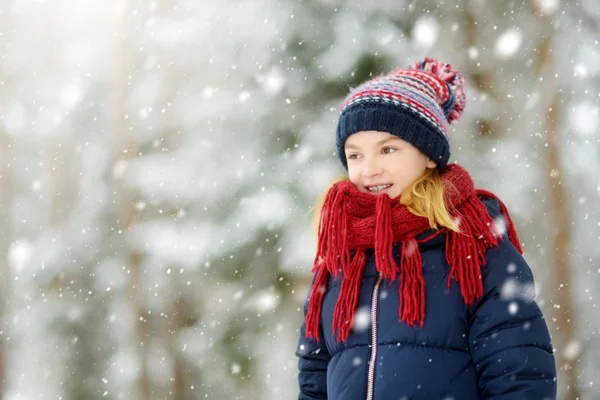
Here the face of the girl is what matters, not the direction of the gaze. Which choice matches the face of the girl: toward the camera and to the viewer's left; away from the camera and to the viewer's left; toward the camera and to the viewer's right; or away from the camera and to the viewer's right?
toward the camera and to the viewer's left

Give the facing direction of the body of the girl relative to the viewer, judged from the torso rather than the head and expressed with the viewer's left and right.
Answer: facing the viewer and to the left of the viewer

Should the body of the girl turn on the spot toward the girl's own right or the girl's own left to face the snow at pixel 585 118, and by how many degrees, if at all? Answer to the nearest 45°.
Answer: approximately 180°
